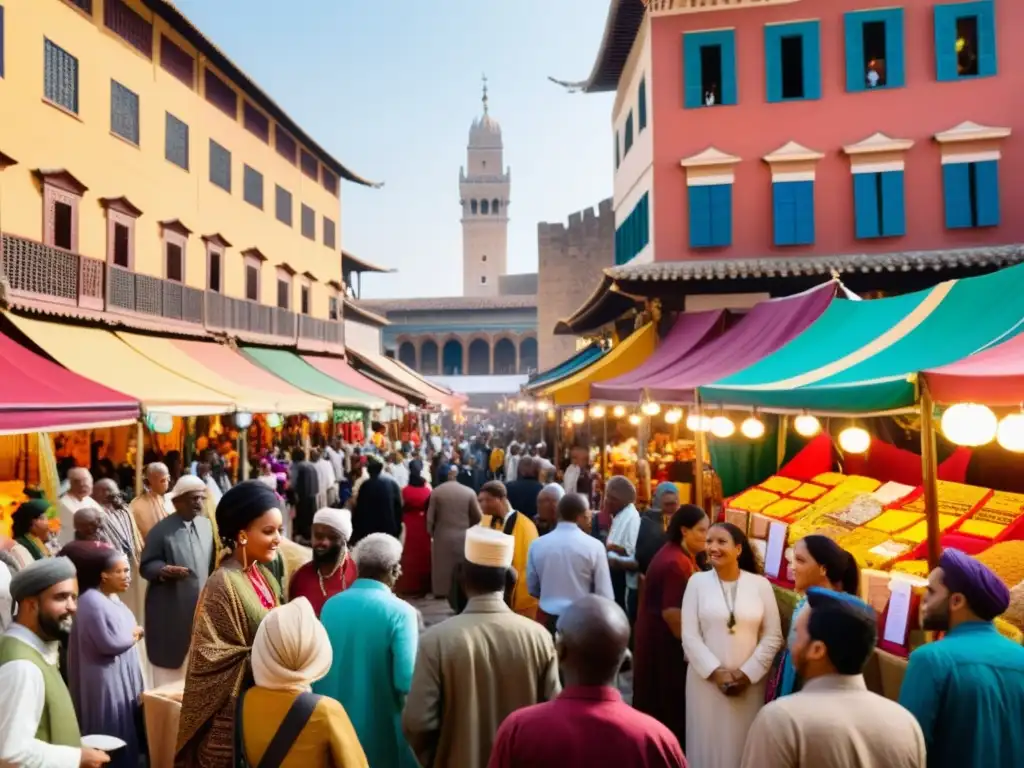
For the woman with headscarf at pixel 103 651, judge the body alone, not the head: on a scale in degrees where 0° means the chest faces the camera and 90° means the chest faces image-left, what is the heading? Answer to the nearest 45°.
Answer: approximately 270°

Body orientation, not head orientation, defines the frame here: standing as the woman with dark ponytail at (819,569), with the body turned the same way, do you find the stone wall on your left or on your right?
on your right

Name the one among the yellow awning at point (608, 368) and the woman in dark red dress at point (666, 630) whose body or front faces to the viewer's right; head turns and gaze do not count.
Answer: the woman in dark red dress

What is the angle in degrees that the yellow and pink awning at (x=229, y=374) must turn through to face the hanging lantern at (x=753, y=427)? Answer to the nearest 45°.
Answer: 0° — it already faces it

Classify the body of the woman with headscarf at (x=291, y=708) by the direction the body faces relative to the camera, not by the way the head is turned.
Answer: away from the camera

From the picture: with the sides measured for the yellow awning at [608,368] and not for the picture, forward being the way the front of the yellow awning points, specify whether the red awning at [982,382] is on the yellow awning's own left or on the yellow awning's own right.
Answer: on the yellow awning's own left

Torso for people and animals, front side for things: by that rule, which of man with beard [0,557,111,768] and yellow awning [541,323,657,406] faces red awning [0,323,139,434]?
the yellow awning

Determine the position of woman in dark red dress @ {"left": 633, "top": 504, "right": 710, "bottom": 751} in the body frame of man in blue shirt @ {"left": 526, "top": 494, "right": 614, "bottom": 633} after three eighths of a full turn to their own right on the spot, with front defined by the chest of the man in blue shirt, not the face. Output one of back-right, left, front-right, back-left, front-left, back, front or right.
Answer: front

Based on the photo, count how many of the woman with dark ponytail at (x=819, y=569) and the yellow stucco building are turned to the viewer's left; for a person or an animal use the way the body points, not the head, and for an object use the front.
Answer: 1

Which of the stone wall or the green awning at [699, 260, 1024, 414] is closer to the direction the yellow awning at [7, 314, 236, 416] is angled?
the green awning

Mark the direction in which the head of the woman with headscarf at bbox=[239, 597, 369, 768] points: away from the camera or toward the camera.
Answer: away from the camera

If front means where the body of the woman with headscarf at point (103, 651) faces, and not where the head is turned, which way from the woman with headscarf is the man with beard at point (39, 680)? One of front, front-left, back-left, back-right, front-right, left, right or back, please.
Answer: right

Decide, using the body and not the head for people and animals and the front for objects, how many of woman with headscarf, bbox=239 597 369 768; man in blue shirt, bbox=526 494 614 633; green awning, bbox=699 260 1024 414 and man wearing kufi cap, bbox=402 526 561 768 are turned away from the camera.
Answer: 3

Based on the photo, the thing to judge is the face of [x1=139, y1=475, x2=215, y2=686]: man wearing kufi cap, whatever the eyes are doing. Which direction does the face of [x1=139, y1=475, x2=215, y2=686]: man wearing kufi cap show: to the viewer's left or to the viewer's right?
to the viewer's right

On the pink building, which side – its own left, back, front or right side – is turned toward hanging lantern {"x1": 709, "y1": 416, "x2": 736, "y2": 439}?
front

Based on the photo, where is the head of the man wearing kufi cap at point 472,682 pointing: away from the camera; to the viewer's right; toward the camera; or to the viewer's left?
away from the camera

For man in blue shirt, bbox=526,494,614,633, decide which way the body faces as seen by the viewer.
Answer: away from the camera

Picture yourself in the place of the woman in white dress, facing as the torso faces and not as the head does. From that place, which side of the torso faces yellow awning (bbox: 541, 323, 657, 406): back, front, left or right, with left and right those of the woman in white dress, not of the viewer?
back

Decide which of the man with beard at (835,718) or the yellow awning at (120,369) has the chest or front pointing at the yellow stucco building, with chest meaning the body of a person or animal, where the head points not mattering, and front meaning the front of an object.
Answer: the man with beard
